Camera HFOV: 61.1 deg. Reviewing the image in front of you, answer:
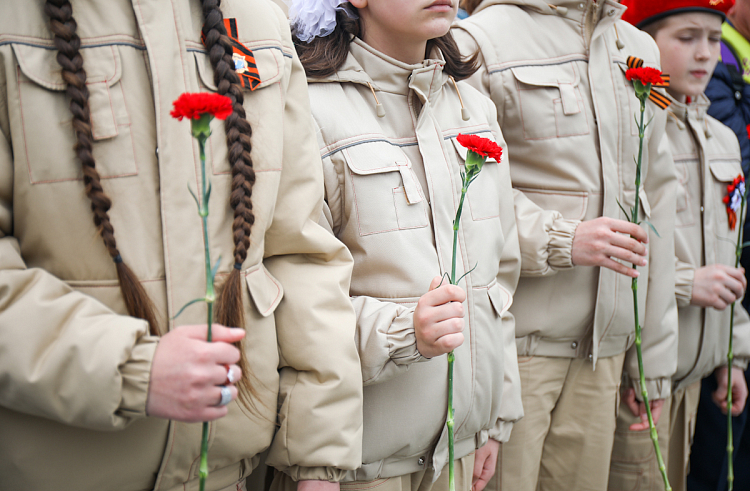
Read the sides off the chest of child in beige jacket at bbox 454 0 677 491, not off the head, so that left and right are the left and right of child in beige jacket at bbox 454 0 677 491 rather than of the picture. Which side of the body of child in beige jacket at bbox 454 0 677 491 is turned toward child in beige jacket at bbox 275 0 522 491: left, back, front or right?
right

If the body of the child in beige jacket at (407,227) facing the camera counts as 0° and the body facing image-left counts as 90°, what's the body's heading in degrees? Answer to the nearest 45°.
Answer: approximately 315°

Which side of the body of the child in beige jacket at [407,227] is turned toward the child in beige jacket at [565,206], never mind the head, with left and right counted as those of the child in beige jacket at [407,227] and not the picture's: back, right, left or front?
left

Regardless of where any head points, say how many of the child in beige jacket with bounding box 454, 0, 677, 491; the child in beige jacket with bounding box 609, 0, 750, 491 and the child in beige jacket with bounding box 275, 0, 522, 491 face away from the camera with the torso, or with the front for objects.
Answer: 0

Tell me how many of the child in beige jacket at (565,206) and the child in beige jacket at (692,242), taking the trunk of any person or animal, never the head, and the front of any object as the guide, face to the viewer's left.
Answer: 0

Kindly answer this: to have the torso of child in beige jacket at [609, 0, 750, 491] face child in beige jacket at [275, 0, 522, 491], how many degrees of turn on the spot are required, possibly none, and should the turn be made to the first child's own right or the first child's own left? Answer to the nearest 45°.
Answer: approximately 90° to the first child's own right

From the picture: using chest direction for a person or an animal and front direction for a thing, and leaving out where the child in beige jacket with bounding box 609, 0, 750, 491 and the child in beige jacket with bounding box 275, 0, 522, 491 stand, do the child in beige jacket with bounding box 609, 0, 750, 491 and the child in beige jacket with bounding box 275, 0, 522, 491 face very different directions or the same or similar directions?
same or similar directions

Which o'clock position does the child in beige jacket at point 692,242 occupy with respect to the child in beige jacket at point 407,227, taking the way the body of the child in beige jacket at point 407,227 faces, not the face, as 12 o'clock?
the child in beige jacket at point 692,242 is roughly at 9 o'clock from the child in beige jacket at point 407,227.

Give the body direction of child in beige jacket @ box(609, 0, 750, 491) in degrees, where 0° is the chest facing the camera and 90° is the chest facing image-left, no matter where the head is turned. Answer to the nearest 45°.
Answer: approximately 315°

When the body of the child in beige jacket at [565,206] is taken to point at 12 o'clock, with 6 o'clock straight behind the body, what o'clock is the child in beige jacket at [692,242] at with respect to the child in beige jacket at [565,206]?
the child in beige jacket at [692,242] is roughly at 9 o'clock from the child in beige jacket at [565,206].

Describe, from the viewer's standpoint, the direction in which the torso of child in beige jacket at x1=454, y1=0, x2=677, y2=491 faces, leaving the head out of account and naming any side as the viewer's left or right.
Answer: facing the viewer and to the right of the viewer

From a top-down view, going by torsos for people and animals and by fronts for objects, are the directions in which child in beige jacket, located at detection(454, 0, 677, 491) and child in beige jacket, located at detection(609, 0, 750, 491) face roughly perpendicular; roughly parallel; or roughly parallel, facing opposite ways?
roughly parallel

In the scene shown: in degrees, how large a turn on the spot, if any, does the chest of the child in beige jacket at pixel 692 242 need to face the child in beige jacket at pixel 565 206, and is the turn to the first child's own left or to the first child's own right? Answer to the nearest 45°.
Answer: approximately 90° to the first child's own right

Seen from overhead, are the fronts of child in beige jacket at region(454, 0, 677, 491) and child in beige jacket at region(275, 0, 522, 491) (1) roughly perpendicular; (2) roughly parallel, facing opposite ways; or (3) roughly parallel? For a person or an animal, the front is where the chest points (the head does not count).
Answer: roughly parallel

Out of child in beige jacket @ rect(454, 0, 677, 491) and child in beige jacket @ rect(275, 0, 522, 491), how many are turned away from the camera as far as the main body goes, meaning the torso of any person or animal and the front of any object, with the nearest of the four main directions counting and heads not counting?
0
